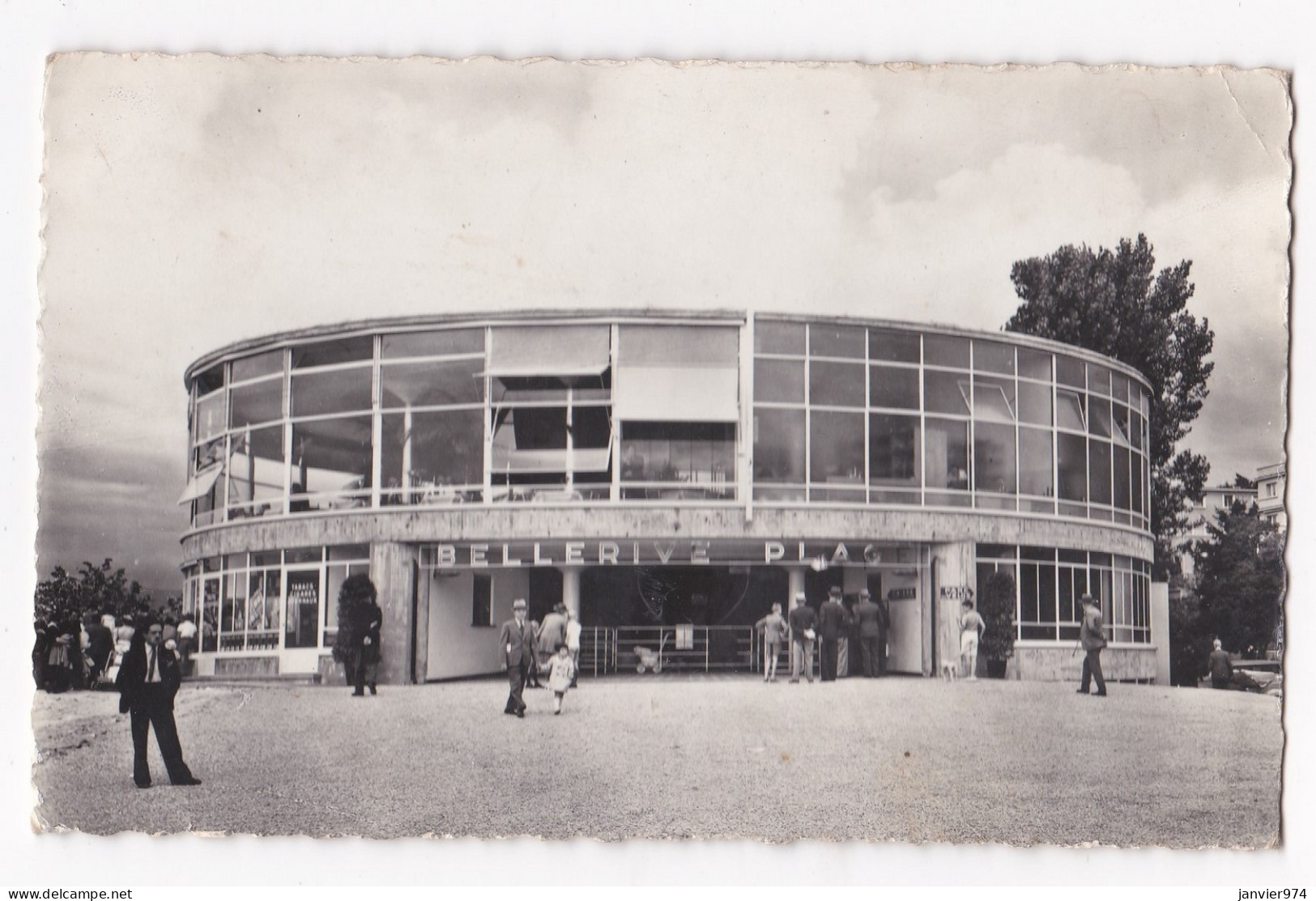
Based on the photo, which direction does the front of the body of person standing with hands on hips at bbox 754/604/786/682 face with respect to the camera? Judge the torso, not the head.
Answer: away from the camera

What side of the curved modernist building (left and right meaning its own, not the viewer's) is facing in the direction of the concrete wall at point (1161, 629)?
left

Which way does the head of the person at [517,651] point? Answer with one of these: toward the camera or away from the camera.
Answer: toward the camera

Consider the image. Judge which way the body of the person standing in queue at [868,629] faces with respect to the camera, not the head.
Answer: away from the camera

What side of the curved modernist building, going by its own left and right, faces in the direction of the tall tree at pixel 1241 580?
left

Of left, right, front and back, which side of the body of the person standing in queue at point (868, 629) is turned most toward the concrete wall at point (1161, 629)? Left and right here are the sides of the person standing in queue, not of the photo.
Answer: right

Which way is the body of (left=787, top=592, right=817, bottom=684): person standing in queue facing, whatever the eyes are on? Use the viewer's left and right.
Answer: facing away from the viewer

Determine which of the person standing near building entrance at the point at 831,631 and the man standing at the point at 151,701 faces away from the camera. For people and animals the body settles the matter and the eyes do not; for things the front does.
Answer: the person standing near building entrance

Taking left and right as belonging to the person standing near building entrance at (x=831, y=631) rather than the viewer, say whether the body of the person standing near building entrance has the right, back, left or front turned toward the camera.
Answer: back

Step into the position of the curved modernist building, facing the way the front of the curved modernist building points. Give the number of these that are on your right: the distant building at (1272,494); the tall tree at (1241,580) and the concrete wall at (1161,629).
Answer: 0

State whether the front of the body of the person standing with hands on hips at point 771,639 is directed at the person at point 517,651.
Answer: no

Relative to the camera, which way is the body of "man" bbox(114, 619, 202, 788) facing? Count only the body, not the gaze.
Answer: toward the camera

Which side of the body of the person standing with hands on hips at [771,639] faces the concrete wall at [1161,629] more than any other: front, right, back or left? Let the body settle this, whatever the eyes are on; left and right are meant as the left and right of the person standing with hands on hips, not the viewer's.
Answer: right

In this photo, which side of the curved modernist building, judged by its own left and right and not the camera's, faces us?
front

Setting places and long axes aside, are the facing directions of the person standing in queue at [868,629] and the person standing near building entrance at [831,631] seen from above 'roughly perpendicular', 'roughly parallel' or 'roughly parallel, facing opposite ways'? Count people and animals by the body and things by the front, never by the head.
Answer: roughly parallel

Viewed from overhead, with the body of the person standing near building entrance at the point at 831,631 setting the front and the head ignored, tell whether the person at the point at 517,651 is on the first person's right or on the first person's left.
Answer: on the first person's left
